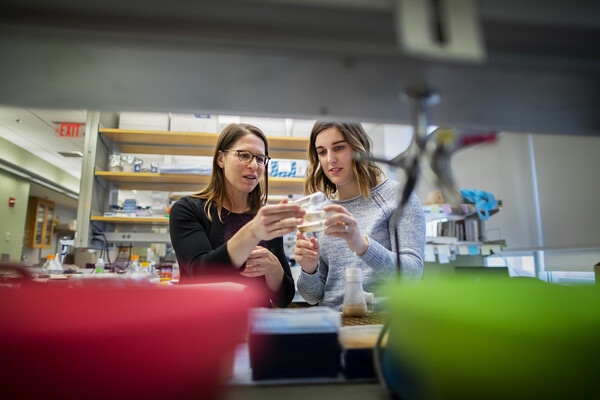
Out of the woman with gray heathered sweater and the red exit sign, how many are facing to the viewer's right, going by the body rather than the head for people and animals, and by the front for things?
0

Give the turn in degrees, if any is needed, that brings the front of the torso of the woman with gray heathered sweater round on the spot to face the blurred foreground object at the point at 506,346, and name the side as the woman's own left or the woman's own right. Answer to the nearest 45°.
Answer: approximately 45° to the woman's own left

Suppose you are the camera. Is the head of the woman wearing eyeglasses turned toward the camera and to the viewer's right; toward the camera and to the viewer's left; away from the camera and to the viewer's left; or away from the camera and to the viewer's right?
toward the camera and to the viewer's right

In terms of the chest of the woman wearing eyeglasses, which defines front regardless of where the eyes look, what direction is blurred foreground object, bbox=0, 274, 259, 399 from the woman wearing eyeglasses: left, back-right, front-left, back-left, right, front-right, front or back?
front-right

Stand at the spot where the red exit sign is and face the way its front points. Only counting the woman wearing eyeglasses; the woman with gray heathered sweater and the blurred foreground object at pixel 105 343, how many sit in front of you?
3

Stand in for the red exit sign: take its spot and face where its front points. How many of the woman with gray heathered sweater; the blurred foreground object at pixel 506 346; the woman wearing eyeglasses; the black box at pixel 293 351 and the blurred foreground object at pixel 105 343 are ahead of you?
5

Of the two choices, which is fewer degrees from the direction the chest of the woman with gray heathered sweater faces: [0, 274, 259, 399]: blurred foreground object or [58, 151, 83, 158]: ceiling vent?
the blurred foreground object

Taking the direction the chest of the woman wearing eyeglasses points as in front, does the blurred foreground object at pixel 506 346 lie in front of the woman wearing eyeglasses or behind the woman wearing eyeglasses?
in front

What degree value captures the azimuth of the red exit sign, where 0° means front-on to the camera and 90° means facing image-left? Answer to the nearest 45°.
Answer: approximately 0°

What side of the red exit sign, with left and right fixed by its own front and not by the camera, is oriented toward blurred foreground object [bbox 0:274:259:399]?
front

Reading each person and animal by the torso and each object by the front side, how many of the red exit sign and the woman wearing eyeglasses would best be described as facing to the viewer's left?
0

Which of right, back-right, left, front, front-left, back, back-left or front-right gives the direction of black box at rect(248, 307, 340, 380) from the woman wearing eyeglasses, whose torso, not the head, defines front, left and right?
front-right
